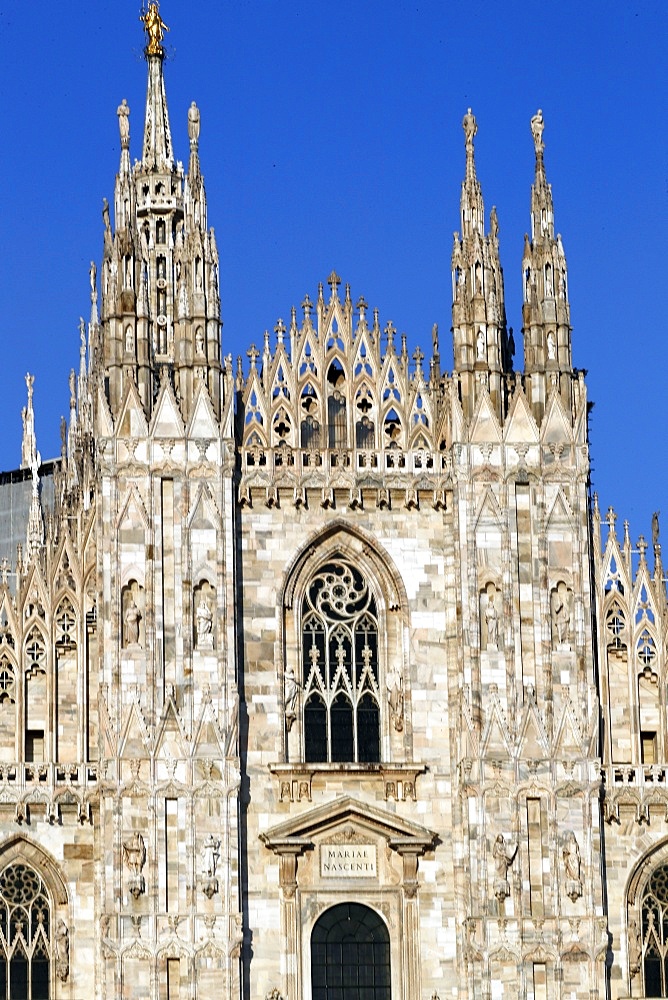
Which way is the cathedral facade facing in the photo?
toward the camera
